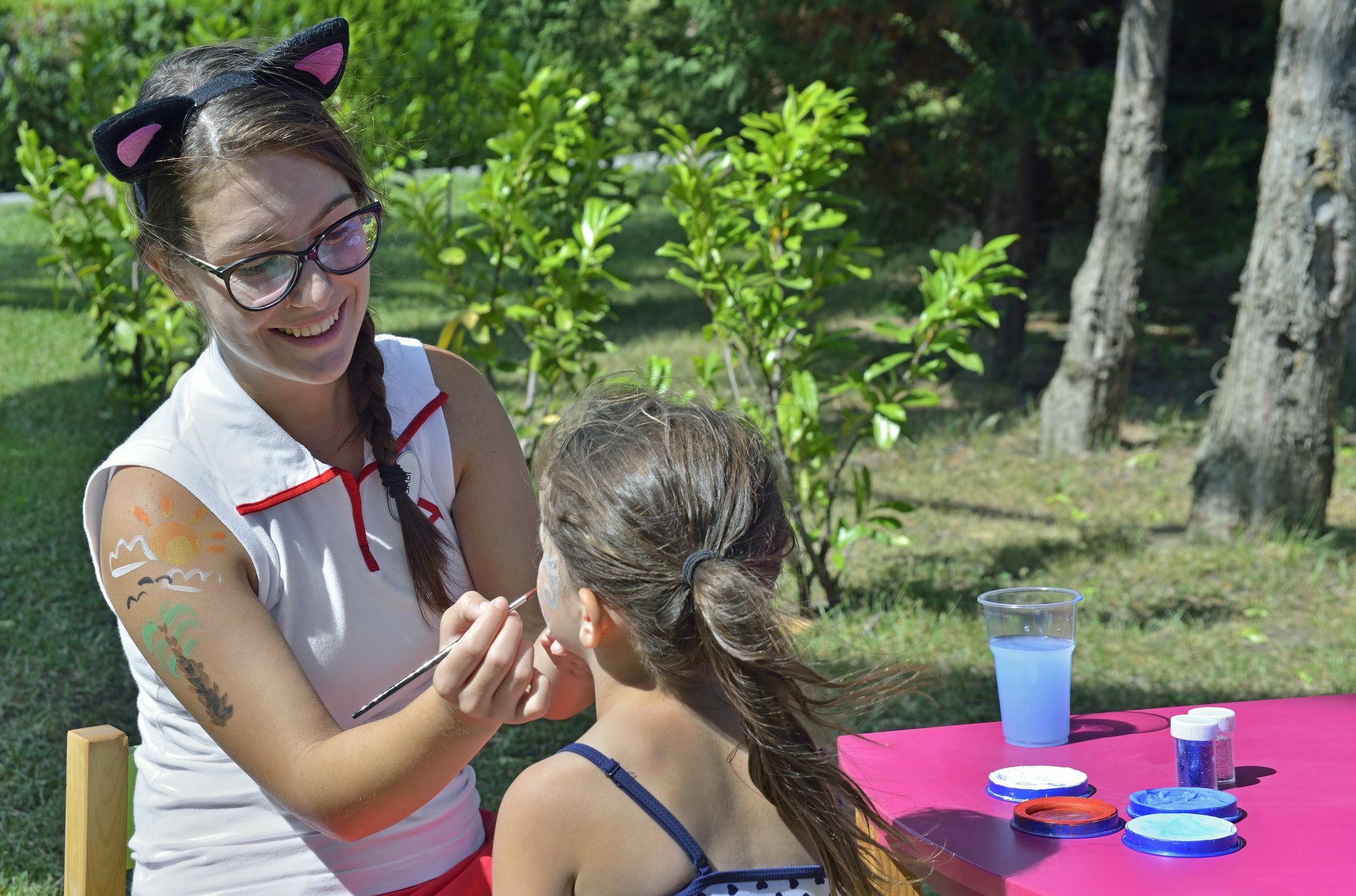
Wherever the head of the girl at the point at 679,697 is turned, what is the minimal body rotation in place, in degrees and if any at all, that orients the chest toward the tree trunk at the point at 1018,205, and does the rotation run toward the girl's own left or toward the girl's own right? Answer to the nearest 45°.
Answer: approximately 45° to the girl's own right

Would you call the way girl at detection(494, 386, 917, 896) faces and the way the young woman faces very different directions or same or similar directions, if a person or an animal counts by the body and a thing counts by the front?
very different directions

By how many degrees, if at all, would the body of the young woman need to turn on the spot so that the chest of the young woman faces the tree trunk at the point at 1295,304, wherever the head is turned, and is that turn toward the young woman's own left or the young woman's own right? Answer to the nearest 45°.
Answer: approximately 90° to the young woman's own left

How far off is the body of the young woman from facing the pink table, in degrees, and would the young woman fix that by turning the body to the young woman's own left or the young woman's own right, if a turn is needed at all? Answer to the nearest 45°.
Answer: approximately 45° to the young woman's own left

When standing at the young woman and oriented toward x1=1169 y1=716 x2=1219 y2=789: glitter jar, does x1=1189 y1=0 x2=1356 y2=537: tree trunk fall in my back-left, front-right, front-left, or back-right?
front-left

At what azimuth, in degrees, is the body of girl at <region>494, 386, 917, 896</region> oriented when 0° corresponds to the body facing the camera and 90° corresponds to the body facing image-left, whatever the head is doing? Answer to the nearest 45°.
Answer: approximately 135°

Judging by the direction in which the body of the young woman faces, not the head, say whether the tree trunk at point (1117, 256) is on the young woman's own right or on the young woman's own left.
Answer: on the young woman's own left

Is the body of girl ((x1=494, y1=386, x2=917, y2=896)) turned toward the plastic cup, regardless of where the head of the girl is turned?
no

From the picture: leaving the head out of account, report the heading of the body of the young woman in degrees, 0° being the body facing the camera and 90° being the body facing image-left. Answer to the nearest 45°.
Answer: approximately 315°

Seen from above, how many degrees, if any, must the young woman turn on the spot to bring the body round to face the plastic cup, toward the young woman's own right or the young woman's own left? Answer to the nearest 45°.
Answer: approximately 45° to the young woman's own left

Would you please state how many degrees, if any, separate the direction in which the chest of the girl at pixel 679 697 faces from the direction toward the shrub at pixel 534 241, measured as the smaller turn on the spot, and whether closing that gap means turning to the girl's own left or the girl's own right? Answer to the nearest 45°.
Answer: approximately 45° to the girl's own right

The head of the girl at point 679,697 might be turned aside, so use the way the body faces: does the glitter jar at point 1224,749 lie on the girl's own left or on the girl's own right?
on the girl's own right

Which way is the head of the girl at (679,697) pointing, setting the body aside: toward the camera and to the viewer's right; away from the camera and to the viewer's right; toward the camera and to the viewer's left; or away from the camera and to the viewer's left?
away from the camera and to the viewer's left

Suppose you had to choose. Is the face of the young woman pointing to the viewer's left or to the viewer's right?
to the viewer's right

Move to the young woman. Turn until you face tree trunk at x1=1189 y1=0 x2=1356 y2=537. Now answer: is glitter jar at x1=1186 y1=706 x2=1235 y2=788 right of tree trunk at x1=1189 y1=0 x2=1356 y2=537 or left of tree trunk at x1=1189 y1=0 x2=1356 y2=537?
right

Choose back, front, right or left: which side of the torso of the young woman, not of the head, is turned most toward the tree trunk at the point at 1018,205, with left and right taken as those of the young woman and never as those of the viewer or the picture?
left
